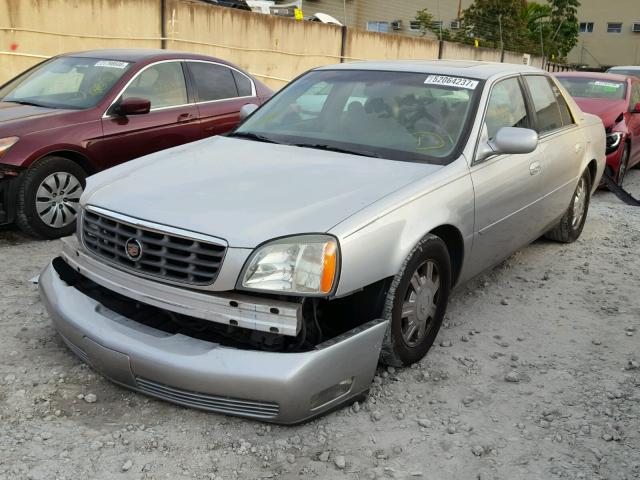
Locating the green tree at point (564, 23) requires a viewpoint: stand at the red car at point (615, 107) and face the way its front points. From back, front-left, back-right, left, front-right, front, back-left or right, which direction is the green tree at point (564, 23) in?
back-right

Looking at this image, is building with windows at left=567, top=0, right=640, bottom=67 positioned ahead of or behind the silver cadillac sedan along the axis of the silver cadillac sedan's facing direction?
behind

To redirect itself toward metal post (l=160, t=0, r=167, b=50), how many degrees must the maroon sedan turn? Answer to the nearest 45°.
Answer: approximately 135° to its right

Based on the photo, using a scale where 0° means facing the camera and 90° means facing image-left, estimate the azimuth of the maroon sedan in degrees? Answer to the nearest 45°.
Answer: approximately 45°

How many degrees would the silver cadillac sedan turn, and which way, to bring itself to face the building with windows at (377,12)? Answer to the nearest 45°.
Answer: approximately 135° to its right

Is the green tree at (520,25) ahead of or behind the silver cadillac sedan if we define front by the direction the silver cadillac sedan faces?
behind

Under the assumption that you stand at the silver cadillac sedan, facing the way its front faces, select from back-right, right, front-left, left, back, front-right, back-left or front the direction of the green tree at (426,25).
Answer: back-right

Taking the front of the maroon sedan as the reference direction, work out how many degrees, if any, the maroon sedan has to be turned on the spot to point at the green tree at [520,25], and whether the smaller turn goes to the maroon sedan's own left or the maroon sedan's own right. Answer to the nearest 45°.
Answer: approximately 180°

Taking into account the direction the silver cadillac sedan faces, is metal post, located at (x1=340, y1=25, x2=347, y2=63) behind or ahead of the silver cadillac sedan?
behind

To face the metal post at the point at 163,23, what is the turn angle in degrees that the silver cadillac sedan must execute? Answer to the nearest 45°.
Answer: approximately 135° to its right
